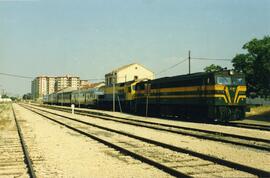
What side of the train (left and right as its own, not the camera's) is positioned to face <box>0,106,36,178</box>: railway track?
right

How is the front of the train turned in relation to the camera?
facing the viewer and to the right of the viewer

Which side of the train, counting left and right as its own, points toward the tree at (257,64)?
left
